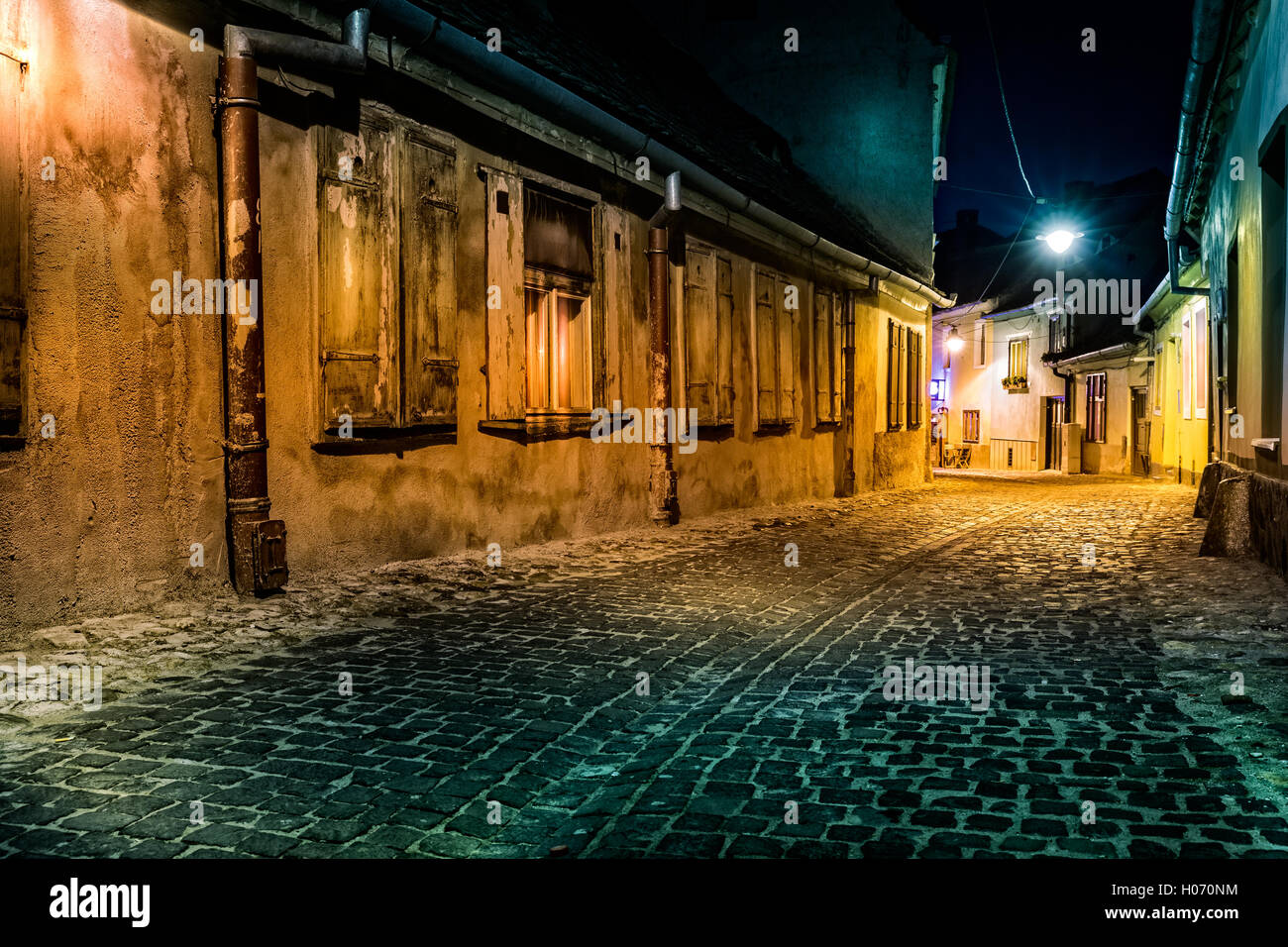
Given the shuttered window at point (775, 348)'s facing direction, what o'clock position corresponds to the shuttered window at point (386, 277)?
the shuttered window at point (386, 277) is roughly at 2 o'clock from the shuttered window at point (775, 348).

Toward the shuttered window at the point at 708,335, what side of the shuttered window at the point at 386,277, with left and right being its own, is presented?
left

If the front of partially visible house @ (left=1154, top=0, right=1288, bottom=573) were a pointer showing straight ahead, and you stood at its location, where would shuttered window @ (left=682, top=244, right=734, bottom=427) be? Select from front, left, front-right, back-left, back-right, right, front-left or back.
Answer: front

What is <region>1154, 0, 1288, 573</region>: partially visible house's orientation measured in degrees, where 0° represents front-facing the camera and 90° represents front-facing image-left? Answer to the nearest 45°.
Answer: approximately 90°

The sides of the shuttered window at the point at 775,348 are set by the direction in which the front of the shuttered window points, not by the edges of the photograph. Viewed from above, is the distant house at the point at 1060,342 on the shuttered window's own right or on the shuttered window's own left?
on the shuttered window's own left

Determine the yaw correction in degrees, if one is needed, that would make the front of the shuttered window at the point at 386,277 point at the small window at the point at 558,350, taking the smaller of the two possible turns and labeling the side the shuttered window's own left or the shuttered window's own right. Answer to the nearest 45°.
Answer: approximately 90° to the shuttered window's own left

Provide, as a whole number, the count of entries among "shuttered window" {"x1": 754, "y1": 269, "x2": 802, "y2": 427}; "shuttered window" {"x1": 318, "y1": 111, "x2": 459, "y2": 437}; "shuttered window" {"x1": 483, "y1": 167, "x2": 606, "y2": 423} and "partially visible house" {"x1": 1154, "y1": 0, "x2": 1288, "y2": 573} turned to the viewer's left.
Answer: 1

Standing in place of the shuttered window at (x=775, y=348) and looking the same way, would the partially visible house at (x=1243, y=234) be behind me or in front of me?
in front

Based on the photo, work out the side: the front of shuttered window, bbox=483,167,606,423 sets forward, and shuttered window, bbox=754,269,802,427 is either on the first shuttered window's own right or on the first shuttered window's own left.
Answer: on the first shuttered window's own left

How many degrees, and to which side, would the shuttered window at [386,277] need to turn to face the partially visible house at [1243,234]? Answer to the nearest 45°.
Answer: approximately 45° to its left

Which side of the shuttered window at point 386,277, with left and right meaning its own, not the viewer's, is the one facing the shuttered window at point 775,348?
left

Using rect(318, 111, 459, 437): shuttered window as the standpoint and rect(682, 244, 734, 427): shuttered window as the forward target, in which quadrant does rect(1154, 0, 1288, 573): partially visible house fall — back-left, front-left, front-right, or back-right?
front-right

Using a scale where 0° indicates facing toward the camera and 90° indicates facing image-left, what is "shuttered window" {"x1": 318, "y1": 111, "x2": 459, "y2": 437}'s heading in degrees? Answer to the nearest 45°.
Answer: approximately 315°

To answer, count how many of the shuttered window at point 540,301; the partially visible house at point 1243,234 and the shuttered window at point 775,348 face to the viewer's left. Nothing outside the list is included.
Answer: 1

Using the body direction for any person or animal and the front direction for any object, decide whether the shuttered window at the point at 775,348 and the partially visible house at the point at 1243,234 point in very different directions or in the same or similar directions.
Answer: very different directions
